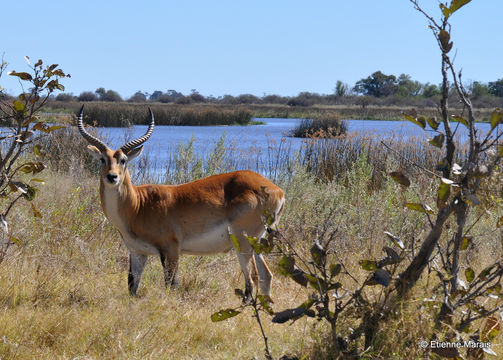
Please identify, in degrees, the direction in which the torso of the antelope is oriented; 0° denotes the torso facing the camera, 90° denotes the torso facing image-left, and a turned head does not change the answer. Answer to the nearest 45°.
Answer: approximately 90°
